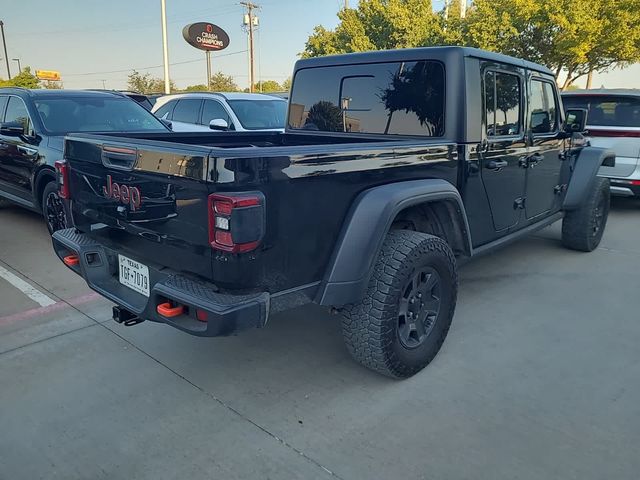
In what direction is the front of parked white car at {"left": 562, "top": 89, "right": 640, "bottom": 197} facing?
away from the camera

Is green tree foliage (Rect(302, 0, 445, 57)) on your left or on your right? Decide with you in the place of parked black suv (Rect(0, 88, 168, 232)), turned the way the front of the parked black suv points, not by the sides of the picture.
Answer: on your left

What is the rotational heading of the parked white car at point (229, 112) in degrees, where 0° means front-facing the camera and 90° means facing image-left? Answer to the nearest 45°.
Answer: approximately 315°

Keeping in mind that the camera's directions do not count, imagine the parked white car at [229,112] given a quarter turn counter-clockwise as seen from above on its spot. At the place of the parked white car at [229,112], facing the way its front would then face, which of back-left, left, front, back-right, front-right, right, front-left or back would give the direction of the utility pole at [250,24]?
front-left

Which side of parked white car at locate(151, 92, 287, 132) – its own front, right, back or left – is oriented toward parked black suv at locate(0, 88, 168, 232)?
right

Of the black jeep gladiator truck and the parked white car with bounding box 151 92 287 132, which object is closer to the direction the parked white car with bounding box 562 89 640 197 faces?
the parked white car

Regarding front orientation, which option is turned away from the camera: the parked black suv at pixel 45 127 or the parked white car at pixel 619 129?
the parked white car

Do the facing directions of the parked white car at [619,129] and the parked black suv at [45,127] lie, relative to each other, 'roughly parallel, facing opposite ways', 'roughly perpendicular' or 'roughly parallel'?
roughly perpendicular

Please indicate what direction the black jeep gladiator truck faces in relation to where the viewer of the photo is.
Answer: facing away from the viewer and to the right of the viewer

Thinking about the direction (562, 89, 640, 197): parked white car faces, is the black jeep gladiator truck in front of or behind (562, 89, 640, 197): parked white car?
behind
